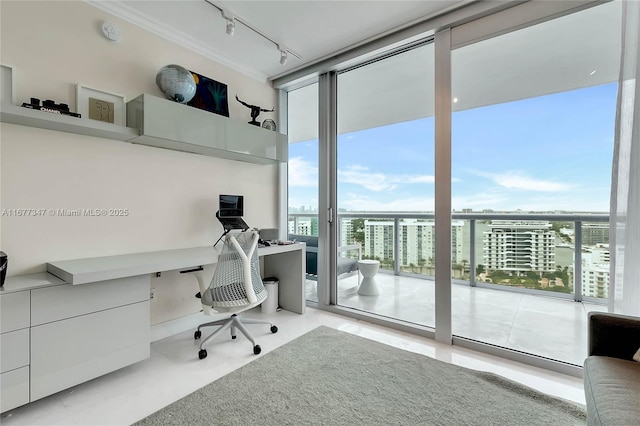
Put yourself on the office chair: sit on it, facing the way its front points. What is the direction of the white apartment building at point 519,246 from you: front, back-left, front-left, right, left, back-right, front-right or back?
back-right

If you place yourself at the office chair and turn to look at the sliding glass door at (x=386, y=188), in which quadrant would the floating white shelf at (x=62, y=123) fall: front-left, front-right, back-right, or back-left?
back-left

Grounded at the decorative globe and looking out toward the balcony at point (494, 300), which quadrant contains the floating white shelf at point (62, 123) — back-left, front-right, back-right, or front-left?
back-right

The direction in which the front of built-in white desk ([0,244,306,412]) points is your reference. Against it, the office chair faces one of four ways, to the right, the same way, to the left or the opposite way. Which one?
the opposite way

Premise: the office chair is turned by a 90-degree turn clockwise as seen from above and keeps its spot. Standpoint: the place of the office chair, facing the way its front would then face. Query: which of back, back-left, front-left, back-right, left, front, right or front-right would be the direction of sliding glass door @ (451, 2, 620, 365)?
front-right

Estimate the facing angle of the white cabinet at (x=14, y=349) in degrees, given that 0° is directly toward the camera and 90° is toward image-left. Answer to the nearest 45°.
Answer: approximately 315°
